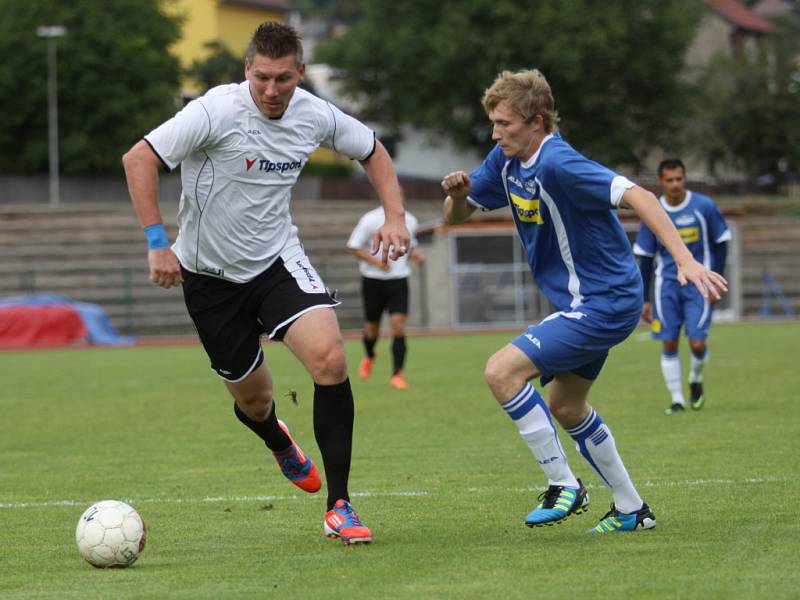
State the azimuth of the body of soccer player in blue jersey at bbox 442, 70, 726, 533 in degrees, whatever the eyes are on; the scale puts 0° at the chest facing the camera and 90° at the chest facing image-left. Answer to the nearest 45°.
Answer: approximately 45°

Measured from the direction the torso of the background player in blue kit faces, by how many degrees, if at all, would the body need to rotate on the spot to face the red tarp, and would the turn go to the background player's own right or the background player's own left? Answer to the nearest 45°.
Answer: approximately 135° to the background player's own right

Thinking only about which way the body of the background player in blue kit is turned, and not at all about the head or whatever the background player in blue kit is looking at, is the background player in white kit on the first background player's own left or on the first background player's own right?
on the first background player's own right

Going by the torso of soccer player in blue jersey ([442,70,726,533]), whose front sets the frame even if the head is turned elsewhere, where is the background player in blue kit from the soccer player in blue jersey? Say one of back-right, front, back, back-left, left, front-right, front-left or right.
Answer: back-right

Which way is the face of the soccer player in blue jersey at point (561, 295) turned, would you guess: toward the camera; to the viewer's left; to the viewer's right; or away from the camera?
to the viewer's left

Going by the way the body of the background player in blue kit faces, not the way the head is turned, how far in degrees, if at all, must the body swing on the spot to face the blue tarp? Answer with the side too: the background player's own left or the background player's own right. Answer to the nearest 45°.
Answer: approximately 135° to the background player's own right

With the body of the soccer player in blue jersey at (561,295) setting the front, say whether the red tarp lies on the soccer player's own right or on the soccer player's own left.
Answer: on the soccer player's own right

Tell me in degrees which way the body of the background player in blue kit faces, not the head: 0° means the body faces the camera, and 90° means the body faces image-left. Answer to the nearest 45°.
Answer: approximately 0°
